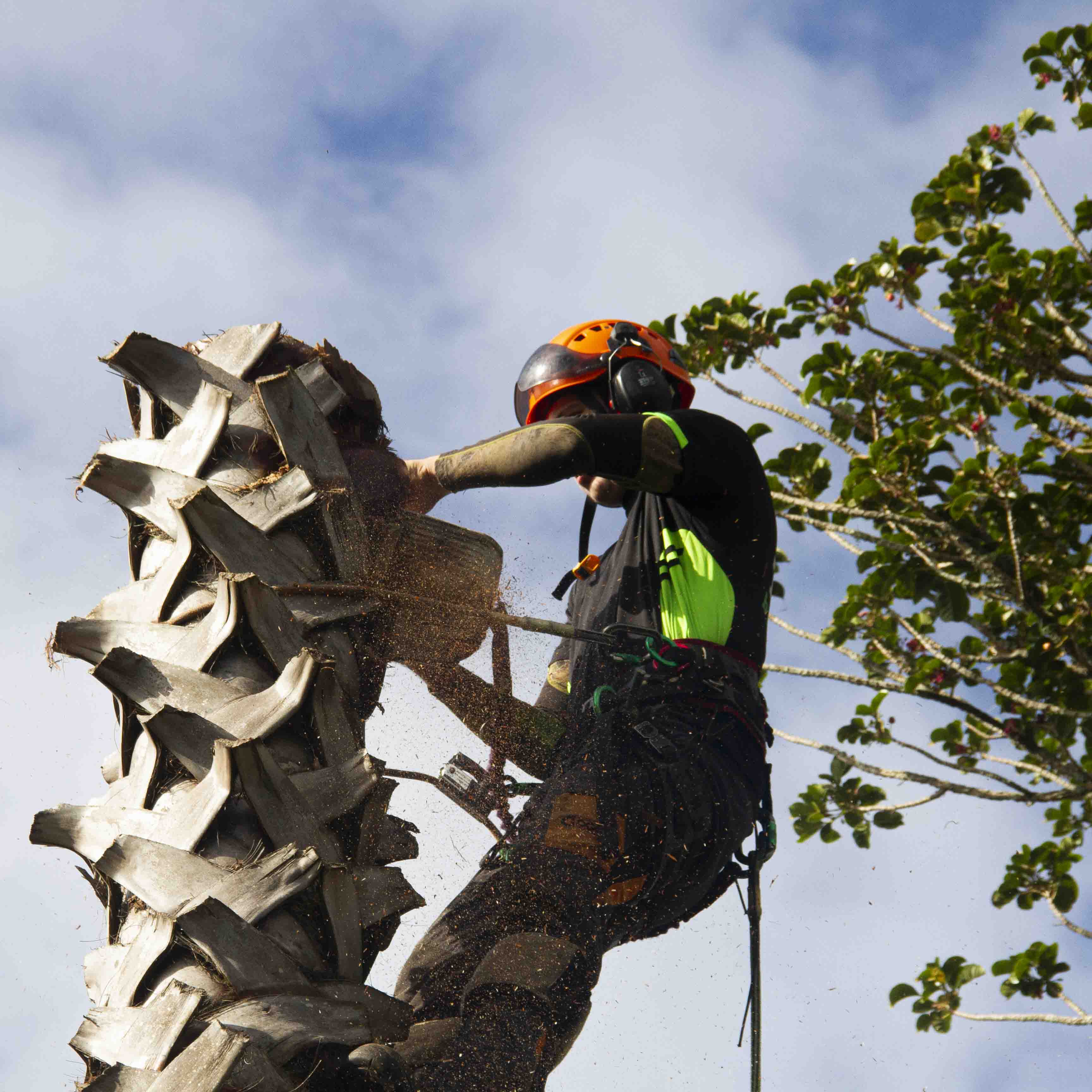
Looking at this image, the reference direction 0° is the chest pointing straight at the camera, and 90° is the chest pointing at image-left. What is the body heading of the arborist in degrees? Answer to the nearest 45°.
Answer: approximately 90°
